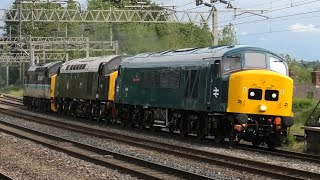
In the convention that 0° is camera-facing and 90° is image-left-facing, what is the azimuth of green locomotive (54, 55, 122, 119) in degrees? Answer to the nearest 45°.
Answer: approximately 315°

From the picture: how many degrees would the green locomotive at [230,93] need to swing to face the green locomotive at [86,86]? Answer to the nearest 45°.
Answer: approximately 180°

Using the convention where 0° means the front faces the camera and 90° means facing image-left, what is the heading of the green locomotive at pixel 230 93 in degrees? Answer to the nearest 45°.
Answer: approximately 315°

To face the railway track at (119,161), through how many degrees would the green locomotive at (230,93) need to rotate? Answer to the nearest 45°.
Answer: approximately 90° to its right
